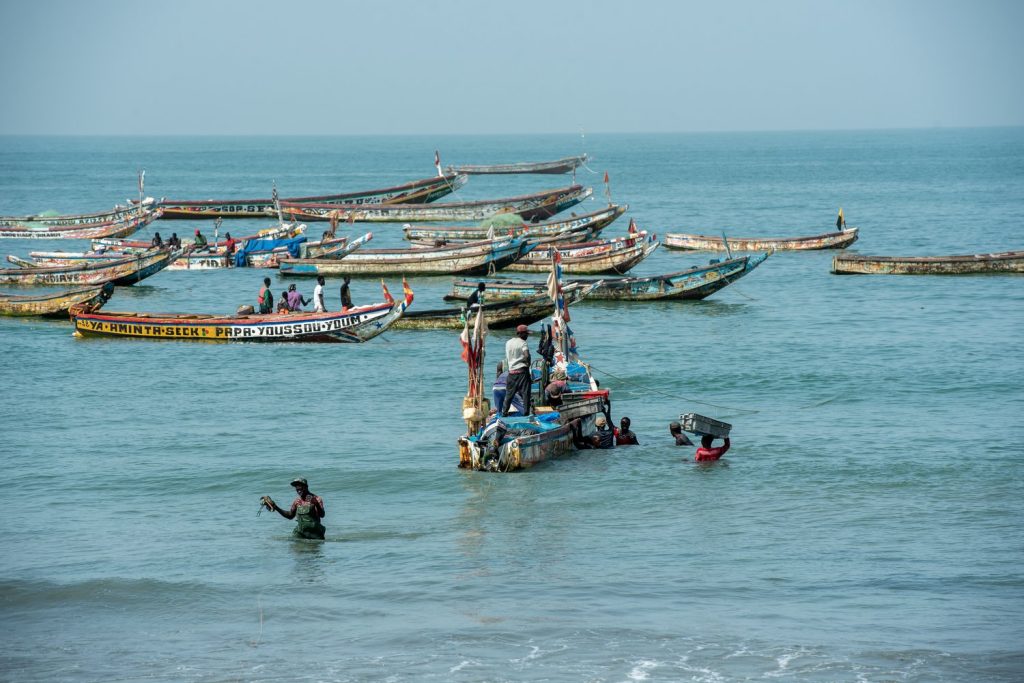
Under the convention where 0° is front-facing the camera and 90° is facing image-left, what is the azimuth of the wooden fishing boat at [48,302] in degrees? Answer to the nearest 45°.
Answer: approximately 270°

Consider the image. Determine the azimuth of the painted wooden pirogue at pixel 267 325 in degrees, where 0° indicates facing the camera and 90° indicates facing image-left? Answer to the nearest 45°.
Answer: approximately 270°

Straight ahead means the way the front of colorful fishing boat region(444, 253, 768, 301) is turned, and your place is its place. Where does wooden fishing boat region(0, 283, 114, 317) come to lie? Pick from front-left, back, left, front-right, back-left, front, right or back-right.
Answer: back

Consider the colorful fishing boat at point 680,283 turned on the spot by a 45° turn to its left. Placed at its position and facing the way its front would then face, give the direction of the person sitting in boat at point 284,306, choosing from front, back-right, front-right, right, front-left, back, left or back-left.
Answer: back

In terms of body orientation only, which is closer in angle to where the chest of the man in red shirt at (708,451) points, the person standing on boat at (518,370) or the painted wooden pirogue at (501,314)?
the painted wooden pirogue

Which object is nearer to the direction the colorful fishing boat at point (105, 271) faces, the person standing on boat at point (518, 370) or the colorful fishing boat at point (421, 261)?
the colorful fishing boat

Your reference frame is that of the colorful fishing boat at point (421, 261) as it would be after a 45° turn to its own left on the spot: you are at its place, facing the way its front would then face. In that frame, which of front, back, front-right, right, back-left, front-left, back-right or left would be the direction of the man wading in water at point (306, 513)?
back-right

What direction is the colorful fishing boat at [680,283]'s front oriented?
to the viewer's right

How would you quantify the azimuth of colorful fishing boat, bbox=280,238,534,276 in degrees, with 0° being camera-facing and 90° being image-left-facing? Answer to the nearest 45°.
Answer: approximately 270°

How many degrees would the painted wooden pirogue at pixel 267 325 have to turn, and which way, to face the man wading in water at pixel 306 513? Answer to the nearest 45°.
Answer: approximately 90° to its right

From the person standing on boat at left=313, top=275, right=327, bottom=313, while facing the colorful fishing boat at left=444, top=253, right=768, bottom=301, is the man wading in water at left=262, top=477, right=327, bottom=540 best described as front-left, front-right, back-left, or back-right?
back-right

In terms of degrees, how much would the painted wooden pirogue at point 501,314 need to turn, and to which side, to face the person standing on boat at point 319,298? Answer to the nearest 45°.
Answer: approximately 180°

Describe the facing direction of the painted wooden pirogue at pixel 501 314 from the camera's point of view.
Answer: facing to the right of the viewer
